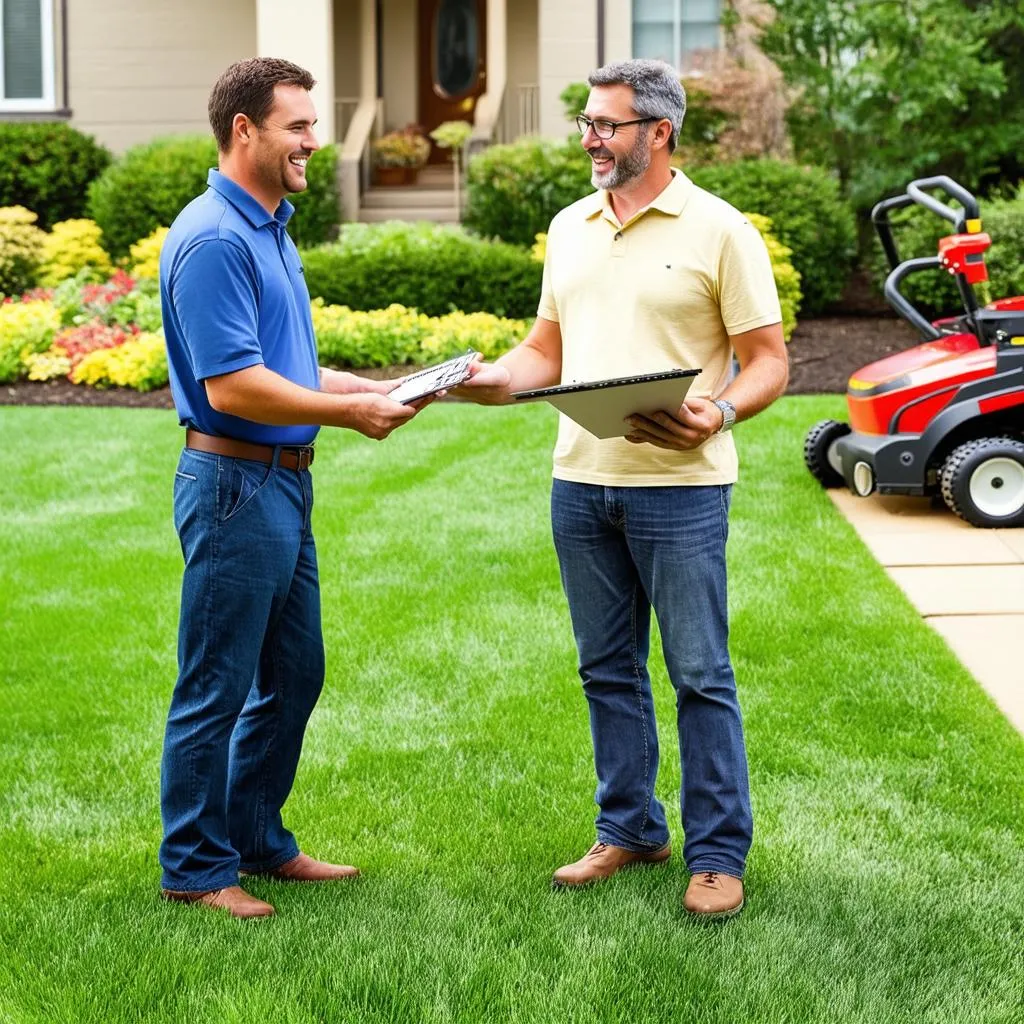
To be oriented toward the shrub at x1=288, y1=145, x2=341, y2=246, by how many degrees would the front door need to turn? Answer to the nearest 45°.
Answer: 0° — it already faces it

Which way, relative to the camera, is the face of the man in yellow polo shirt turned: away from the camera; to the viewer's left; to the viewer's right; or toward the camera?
to the viewer's left

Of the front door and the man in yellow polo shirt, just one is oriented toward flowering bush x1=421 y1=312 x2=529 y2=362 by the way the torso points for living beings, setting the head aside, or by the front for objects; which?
the front door

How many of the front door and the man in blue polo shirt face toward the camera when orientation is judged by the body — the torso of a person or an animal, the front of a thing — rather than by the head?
1

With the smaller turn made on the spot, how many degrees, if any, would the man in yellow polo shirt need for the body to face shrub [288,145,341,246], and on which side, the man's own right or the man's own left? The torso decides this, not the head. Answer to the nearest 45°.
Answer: approximately 135° to the man's own right

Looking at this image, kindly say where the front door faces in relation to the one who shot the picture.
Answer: facing the viewer

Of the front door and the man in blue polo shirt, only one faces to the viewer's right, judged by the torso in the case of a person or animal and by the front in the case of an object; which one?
the man in blue polo shirt

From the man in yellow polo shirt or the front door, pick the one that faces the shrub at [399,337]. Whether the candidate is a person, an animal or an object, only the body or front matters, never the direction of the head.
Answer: the front door

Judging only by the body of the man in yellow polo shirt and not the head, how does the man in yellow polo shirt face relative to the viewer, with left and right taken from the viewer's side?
facing the viewer and to the left of the viewer

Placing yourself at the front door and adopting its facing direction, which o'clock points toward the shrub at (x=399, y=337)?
The shrub is roughly at 12 o'clock from the front door.

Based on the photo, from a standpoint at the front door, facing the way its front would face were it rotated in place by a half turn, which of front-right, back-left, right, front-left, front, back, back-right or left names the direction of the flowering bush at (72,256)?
back-left

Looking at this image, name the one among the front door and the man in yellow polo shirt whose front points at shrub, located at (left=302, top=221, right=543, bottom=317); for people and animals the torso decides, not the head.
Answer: the front door

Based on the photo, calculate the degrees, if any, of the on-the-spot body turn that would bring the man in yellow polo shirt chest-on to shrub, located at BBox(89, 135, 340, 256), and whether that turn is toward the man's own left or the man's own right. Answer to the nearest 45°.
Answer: approximately 135° to the man's own right

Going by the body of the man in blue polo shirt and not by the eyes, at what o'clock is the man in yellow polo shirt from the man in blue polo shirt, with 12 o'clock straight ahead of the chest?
The man in yellow polo shirt is roughly at 12 o'clock from the man in blue polo shirt.

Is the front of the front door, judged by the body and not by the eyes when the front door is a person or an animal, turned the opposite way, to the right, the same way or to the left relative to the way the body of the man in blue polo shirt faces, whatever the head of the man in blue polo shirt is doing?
to the right

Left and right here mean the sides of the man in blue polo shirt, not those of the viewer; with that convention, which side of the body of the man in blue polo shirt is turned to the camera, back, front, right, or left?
right
